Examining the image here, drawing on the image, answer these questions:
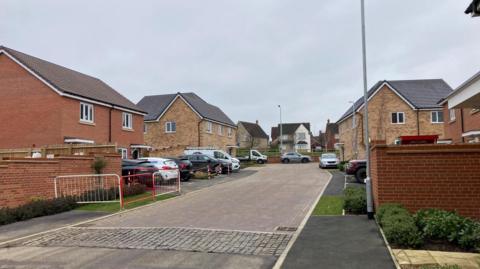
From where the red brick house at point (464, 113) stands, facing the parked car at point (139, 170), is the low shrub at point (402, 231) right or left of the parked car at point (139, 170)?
left

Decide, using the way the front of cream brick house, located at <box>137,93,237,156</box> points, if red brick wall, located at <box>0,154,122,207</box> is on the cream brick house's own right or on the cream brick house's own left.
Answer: on the cream brick house's own right

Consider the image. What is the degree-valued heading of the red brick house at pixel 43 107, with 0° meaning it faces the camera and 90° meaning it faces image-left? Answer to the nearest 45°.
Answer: approximately 315°

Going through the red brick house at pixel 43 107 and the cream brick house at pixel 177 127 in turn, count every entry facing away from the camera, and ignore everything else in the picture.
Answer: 0

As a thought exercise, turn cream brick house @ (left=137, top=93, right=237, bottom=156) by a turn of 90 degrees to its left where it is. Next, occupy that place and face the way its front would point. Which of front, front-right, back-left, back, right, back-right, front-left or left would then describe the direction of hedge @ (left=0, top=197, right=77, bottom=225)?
back-right

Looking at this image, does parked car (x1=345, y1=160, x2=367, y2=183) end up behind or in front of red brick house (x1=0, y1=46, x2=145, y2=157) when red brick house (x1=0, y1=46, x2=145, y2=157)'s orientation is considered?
in front

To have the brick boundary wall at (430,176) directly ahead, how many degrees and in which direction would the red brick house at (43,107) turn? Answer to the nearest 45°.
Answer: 0° — it already faces it

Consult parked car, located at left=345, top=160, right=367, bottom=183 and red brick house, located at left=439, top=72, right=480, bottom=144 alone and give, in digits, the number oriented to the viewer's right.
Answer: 0

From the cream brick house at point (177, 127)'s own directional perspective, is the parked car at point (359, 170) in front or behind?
in front

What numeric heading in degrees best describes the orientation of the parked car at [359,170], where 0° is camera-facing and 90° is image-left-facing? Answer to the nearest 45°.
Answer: approximately 45°

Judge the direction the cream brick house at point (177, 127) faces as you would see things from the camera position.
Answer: facing the viewer and to the right of the viewer

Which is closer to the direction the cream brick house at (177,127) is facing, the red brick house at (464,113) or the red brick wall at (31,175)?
the red brick house

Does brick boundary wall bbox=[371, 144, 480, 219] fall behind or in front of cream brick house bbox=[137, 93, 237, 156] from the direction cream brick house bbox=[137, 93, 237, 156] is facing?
in front

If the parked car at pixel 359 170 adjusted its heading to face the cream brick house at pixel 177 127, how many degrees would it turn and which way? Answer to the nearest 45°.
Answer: approximately 90° to its right

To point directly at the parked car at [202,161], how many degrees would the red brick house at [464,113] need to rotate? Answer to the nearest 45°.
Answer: approximately 45° to its right
